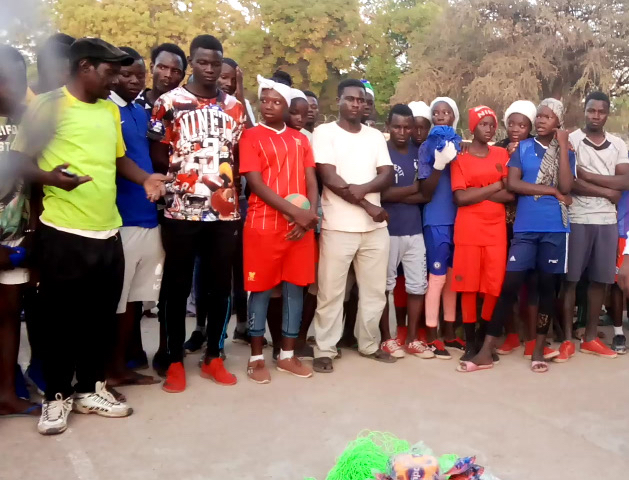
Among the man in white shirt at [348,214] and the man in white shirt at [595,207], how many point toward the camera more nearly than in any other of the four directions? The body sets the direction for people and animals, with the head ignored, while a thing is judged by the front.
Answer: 2

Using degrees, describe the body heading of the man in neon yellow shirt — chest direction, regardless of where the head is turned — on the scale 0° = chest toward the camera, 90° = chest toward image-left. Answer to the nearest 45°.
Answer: approximately 315°

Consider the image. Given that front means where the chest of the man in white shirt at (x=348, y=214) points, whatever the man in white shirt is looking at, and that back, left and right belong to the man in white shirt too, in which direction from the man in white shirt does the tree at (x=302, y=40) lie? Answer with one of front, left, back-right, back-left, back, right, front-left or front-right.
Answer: back

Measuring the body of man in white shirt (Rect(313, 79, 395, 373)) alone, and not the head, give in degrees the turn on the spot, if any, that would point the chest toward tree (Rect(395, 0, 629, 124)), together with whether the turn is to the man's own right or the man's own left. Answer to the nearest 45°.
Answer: approximately 180°

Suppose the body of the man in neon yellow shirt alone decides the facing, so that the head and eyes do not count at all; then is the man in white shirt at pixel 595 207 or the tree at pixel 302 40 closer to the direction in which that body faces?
the man in white shirt

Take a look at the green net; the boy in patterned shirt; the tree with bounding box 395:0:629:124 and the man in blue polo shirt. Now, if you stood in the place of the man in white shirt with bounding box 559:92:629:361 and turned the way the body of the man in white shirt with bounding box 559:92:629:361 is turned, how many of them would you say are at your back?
1

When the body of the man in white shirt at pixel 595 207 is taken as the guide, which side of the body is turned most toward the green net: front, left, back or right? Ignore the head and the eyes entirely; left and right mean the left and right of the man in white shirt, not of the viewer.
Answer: front

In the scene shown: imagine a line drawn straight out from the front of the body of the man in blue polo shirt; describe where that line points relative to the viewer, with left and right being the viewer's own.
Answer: facing the viewer and to the right of the viewer

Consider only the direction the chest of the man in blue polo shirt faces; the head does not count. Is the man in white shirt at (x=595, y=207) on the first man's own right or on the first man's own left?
on the first man's own left

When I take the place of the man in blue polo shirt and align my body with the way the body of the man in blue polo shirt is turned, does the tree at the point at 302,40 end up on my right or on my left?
on my left
